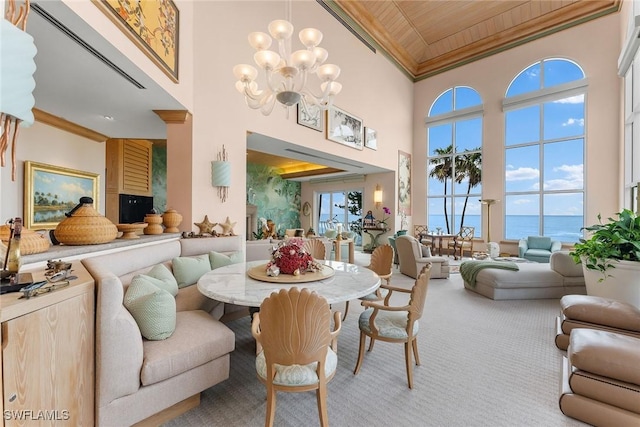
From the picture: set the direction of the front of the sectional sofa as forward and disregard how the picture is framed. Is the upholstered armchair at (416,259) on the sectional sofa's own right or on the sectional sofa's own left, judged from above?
on the sectional sofa's own left

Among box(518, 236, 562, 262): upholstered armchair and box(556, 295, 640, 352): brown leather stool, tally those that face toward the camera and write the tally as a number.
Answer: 1

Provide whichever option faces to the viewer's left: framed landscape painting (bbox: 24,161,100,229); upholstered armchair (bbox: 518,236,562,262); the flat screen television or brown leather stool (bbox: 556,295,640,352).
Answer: the brown leather stool

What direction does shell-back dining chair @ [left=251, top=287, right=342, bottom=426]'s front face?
away from the camera

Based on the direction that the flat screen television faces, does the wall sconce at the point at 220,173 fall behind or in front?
in front

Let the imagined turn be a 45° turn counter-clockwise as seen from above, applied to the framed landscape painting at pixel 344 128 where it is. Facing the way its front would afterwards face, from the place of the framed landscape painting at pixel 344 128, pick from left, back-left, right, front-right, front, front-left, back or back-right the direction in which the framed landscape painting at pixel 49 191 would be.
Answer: back-right

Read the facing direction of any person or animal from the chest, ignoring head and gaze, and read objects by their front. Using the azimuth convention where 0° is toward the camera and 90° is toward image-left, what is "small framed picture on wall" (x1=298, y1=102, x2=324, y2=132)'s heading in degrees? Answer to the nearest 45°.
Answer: approximately 315°

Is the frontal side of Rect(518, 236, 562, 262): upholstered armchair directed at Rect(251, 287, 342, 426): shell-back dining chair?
yes

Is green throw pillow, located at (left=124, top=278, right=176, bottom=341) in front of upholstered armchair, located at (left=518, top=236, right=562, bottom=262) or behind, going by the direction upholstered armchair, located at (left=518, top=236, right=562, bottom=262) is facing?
in front

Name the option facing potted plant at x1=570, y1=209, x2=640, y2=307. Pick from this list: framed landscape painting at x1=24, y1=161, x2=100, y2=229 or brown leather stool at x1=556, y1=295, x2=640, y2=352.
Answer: the framed landscape painting

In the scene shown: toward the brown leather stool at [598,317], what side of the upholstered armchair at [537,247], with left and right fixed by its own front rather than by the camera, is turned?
front

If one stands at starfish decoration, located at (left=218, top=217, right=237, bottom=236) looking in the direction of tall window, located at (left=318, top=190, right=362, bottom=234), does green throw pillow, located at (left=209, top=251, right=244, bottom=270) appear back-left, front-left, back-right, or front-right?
back-right

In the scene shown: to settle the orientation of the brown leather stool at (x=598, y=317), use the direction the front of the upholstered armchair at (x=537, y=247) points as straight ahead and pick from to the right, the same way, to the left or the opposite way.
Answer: to the right

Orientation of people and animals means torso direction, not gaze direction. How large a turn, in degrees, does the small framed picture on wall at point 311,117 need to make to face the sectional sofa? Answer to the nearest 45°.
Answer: approximately 45° to its right
